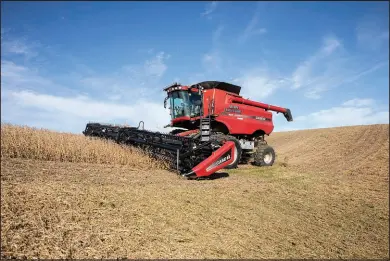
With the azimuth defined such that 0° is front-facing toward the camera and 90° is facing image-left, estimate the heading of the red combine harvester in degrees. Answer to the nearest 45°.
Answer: approximately 45°
